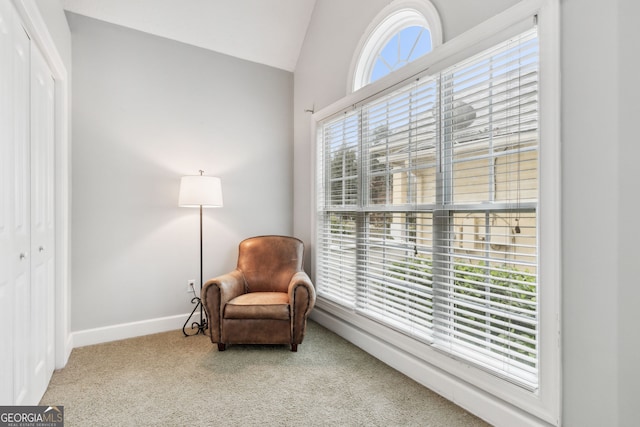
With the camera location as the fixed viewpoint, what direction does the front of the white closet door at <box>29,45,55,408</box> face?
facing to the right of the viewer

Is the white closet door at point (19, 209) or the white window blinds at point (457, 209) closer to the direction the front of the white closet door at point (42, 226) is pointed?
the white window blinds

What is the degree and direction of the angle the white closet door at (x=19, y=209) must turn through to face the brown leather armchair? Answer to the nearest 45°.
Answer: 0° — it already faces it

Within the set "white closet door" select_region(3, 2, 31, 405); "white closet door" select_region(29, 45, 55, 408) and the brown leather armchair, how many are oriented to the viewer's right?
2

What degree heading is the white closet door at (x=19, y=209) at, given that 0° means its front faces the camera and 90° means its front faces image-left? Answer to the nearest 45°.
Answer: approximately 270°

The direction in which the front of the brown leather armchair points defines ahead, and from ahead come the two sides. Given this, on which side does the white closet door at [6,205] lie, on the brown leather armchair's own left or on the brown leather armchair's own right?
on the brown leather armchair's own right

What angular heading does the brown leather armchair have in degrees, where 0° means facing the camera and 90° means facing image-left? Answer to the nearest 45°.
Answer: approximately 0°

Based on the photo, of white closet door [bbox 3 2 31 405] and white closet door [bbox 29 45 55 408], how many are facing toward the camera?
0

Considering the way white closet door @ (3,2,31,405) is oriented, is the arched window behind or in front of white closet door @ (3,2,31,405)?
in front

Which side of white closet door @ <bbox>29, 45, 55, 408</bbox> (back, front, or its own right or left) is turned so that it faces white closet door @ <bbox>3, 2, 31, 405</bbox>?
right
